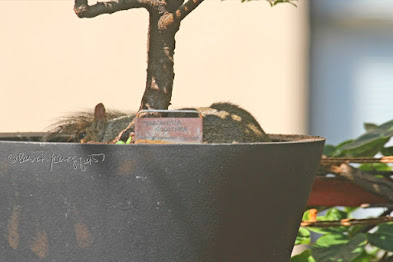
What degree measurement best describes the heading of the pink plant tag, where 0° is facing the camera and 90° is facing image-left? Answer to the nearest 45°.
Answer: approximately 0°
